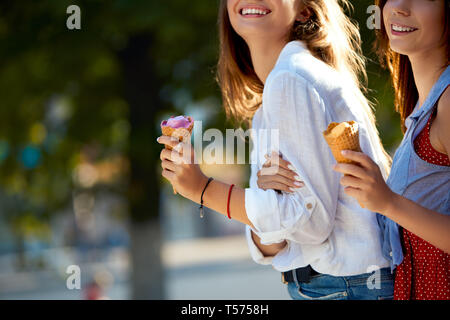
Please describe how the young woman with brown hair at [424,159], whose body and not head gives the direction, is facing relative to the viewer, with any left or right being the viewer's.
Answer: facing the viewer and to the left of the viewer

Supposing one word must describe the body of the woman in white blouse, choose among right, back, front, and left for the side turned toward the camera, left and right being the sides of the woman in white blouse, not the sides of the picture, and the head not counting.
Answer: left

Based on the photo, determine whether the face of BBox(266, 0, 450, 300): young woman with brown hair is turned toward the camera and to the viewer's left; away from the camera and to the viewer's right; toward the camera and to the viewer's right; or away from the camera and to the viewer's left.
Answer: toward the camera and to the viewer's left
